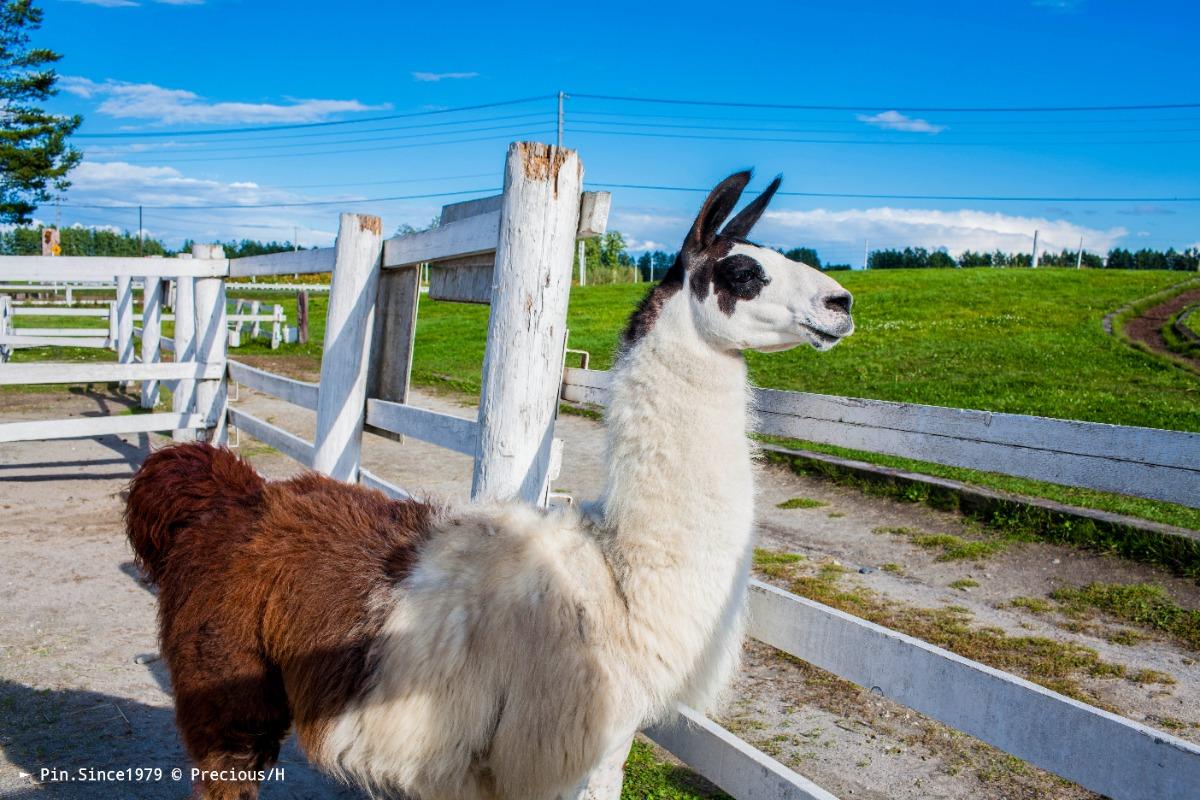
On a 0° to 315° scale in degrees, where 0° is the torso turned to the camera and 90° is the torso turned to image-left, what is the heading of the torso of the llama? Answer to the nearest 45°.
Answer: approximately 270°
